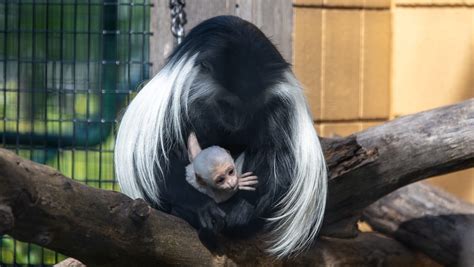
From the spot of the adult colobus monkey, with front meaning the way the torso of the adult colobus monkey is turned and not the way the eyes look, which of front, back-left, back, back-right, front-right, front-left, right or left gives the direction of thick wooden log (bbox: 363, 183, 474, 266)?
back-left

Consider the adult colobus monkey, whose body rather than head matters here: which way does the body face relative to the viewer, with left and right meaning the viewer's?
facing the viewer
